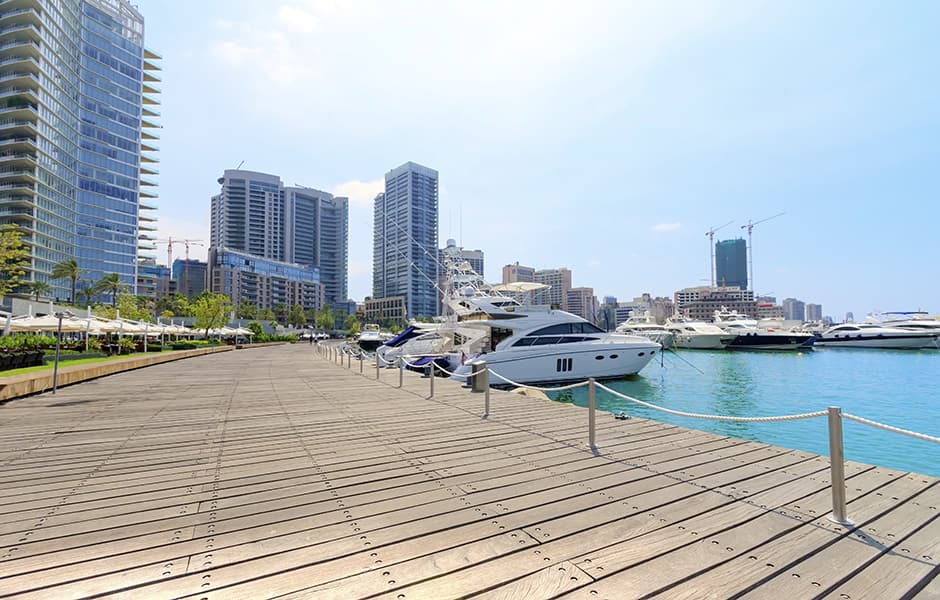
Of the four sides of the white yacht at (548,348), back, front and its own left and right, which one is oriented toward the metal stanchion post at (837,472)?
right

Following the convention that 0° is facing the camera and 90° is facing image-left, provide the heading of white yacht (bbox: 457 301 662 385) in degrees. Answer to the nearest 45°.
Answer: approximately 270°

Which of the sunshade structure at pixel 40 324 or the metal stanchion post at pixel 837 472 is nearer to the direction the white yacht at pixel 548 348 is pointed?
the metal stanchion post

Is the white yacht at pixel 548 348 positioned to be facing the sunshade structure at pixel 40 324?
no

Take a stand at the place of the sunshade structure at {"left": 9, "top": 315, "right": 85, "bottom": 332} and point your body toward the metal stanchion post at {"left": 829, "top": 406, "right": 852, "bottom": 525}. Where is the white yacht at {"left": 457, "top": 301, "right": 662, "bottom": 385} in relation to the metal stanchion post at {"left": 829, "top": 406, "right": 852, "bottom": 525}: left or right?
left

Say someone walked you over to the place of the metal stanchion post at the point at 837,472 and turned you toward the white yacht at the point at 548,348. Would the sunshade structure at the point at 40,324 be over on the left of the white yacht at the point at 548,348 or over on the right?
left
